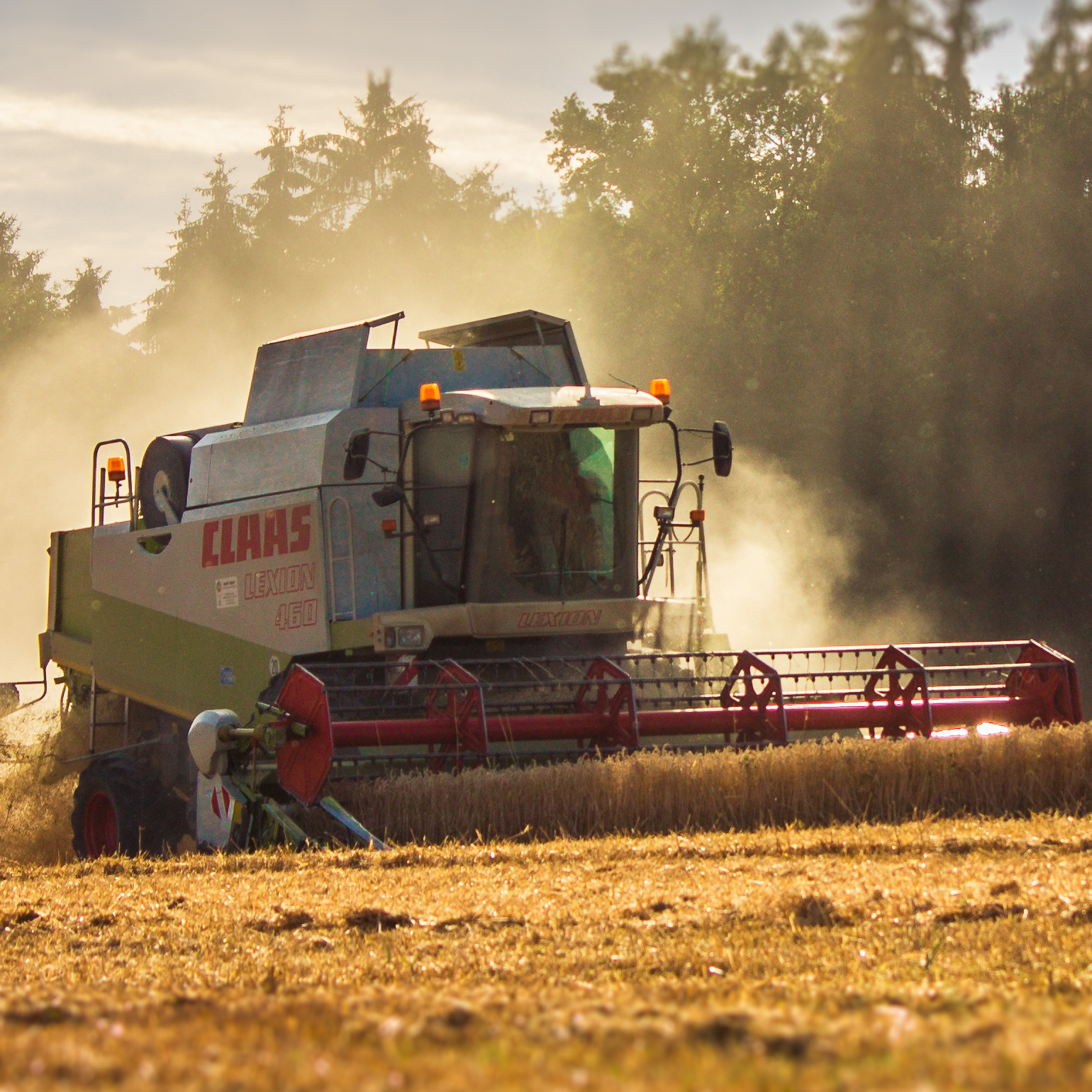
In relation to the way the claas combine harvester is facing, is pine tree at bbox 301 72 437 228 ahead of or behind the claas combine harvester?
behind

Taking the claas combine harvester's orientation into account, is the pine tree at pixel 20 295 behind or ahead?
behind

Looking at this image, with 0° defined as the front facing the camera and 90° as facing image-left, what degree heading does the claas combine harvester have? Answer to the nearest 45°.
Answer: approximately 315°
